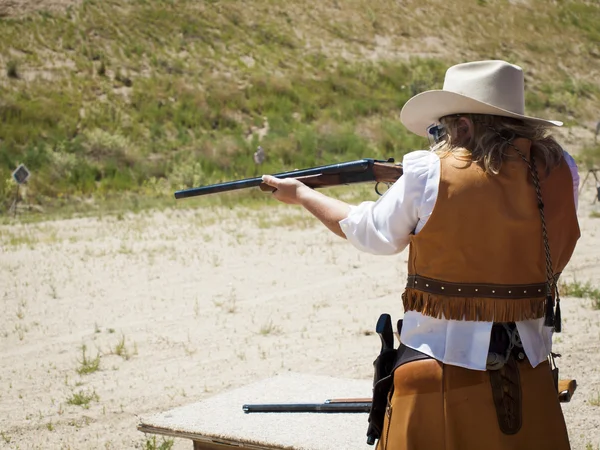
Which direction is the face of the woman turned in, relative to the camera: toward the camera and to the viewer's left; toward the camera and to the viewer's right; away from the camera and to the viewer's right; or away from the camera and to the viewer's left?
away from the camera and to the viewer's left

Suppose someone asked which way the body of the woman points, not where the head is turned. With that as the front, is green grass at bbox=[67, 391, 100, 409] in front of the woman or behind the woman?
in front

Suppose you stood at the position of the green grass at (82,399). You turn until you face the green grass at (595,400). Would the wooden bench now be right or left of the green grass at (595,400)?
right

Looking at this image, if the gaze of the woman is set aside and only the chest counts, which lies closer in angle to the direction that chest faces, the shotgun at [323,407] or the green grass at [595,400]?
the shotgun

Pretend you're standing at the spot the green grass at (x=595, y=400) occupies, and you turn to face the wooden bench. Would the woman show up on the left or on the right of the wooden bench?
left

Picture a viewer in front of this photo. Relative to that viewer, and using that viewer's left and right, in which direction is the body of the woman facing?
facing away from the viewer and to the left of the viewer

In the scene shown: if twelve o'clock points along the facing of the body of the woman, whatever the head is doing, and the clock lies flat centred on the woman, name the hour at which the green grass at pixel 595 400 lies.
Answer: The green grass is roughly at 2 o'clock from the woman.
